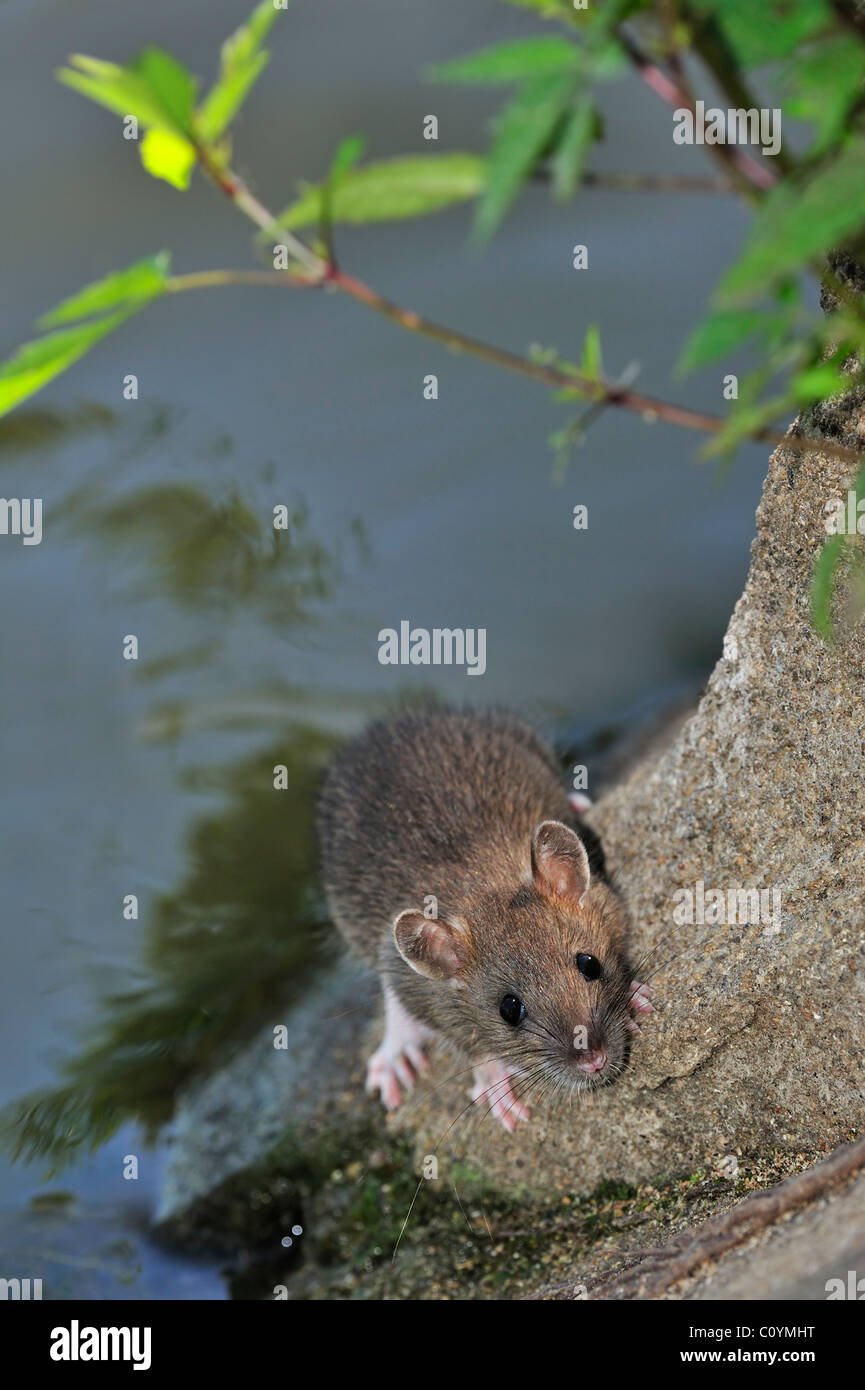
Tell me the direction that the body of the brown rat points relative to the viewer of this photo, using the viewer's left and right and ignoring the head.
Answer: facing the viewer and to the right of the viewer
